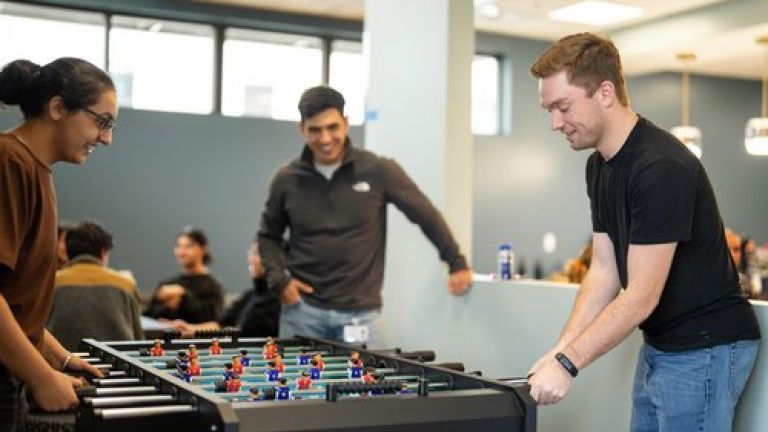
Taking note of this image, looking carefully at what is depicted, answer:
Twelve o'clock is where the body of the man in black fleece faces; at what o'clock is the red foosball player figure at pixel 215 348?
The red foosball player figure is roughly at 1 o'clock from the man in black fleece.

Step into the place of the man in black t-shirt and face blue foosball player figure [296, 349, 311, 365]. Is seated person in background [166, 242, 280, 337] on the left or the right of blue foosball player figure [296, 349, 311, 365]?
right

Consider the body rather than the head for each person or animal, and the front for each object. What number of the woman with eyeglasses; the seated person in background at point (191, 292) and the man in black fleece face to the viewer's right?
1

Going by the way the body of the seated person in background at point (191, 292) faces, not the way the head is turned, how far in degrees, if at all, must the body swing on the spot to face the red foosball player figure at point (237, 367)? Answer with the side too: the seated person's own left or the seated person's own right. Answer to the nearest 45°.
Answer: approximately 45° to the seated person's own left

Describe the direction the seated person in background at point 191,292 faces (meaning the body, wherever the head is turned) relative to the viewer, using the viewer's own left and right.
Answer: facing the viewer and to the left of the viewer

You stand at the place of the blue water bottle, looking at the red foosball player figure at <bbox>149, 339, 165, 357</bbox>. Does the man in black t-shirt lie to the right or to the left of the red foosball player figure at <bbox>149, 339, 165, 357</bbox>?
left

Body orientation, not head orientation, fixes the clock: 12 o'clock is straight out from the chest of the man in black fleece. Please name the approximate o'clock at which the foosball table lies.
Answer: The foosball table is roughly at 12 o'clock from the man in black fleece.

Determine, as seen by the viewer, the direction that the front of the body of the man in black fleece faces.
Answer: toward the camera

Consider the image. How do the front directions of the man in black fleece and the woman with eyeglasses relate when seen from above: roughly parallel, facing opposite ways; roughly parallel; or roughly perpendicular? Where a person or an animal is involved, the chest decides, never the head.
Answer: roughly perpendicular

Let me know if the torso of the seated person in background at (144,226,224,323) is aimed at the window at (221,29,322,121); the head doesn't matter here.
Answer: no

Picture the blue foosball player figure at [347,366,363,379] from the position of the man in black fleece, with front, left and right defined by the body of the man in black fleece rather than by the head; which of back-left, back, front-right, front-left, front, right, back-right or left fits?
front

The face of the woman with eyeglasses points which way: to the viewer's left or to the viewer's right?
to the viewer's right

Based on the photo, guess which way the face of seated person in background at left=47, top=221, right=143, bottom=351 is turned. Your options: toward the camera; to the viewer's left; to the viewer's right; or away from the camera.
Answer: away from the camera

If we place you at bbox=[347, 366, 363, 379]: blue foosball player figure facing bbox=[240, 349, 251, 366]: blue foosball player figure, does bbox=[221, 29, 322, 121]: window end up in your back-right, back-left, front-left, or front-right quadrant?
front-right

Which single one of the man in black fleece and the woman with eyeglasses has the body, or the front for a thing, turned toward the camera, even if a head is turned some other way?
the man in black fleece

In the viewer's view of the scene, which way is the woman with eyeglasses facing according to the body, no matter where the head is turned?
to the viewer's right

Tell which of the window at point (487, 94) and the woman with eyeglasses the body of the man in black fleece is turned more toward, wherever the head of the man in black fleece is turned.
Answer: the woman with eyeglasses

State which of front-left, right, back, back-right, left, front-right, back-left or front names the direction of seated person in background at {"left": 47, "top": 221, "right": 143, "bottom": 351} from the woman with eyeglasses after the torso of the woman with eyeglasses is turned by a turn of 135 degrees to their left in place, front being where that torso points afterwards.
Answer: front-right

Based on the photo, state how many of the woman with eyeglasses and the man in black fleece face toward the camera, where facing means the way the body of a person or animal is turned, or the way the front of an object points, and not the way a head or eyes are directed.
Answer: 1
